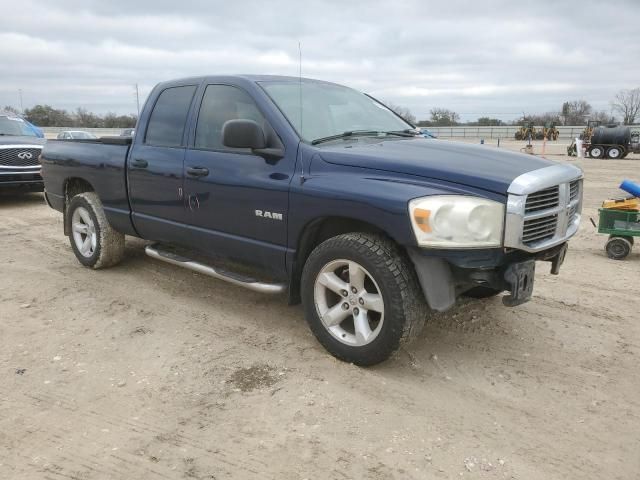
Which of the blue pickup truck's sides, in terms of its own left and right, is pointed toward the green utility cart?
left

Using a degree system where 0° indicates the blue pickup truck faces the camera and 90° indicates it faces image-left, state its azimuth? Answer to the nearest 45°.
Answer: approximately 315°
